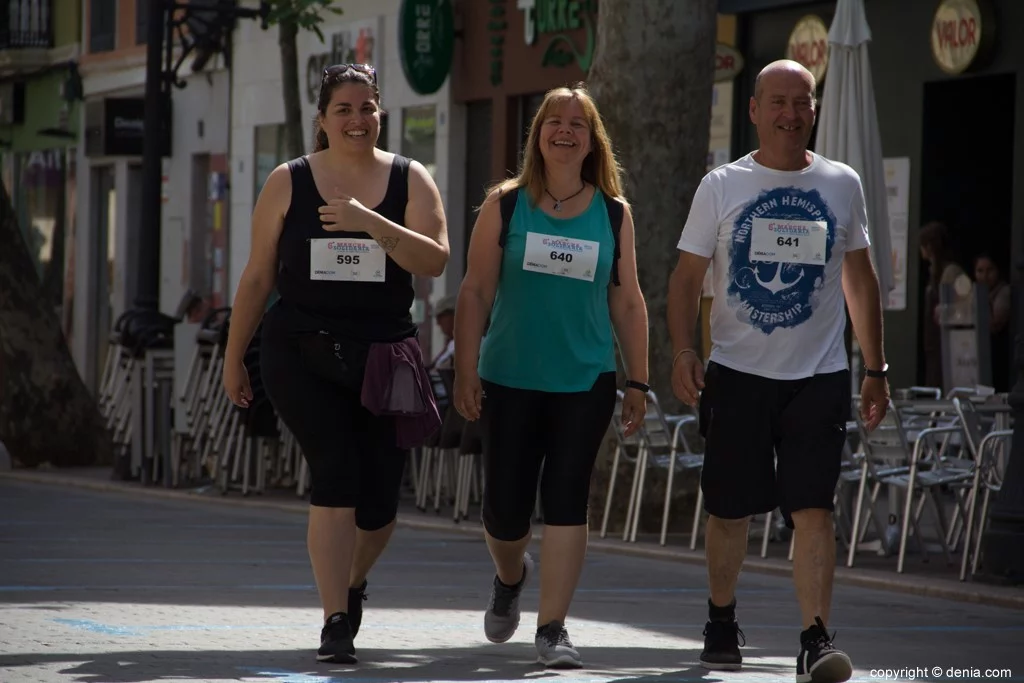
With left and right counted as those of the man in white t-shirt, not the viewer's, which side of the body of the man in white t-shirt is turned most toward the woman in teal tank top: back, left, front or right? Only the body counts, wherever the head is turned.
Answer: right

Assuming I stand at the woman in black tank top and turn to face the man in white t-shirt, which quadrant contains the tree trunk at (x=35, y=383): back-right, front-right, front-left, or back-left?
back-left

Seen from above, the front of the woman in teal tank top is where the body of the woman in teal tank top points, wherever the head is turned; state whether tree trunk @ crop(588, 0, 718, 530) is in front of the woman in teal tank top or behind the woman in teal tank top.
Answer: behind

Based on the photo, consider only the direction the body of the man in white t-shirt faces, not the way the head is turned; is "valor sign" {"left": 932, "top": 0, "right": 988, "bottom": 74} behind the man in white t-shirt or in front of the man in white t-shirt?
behind

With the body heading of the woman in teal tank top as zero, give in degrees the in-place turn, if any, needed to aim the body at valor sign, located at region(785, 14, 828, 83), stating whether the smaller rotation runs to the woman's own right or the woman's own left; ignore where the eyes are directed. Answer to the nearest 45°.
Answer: approximately 180°

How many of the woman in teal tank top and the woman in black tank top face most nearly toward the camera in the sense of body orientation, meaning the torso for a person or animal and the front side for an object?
2

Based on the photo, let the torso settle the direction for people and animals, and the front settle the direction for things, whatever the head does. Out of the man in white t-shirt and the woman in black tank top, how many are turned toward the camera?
2

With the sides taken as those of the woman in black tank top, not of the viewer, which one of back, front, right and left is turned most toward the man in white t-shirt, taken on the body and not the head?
left
